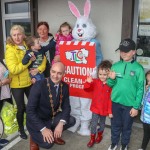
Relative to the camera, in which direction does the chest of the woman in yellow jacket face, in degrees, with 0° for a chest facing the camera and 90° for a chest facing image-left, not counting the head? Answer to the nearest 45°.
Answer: approximately 315°

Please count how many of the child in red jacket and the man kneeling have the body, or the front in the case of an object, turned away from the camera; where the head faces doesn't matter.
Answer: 0

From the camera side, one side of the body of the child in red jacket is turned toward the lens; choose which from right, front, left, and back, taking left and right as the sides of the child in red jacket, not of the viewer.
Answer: front

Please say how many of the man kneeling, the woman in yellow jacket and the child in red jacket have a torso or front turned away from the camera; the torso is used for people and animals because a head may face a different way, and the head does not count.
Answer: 0

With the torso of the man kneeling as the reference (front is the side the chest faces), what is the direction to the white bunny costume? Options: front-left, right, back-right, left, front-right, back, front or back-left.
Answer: left

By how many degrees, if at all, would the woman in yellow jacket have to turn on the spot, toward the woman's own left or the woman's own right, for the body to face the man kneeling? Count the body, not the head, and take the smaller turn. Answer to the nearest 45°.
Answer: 0° — they already face them

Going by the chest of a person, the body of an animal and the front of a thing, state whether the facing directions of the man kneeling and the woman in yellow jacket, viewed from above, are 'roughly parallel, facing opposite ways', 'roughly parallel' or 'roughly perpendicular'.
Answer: roughly parallel

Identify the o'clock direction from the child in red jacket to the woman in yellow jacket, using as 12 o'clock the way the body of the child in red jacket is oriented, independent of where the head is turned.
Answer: The woman in yellow jacket is roughly at 3 o'clock from the child in red jacket.

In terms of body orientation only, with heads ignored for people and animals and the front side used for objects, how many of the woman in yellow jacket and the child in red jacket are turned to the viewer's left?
0

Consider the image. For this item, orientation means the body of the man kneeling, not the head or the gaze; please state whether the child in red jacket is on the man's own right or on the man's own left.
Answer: on the man's own left
